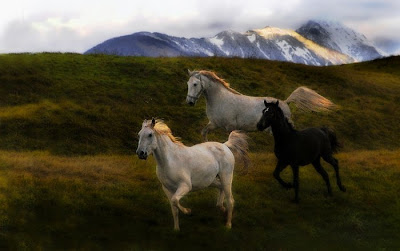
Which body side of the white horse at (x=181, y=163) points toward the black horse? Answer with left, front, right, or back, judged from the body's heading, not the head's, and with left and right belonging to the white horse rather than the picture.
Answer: back

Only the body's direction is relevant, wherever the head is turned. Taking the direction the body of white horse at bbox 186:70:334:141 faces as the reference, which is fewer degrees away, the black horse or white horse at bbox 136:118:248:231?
the white horse

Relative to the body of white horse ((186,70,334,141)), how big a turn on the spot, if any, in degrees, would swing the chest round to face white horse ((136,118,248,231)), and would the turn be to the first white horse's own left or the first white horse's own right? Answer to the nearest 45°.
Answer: approximately 90° to the first white horse's own left

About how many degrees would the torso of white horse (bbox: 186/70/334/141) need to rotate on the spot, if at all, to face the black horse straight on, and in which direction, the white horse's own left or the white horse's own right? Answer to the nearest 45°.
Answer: approximately 135° to the white horse's own left

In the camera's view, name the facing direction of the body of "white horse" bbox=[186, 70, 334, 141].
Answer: to the viewer's left

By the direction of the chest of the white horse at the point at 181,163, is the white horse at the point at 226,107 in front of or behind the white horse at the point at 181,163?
behind

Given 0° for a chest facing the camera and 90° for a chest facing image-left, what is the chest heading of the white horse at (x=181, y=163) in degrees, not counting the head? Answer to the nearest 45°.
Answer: approximately 45°
